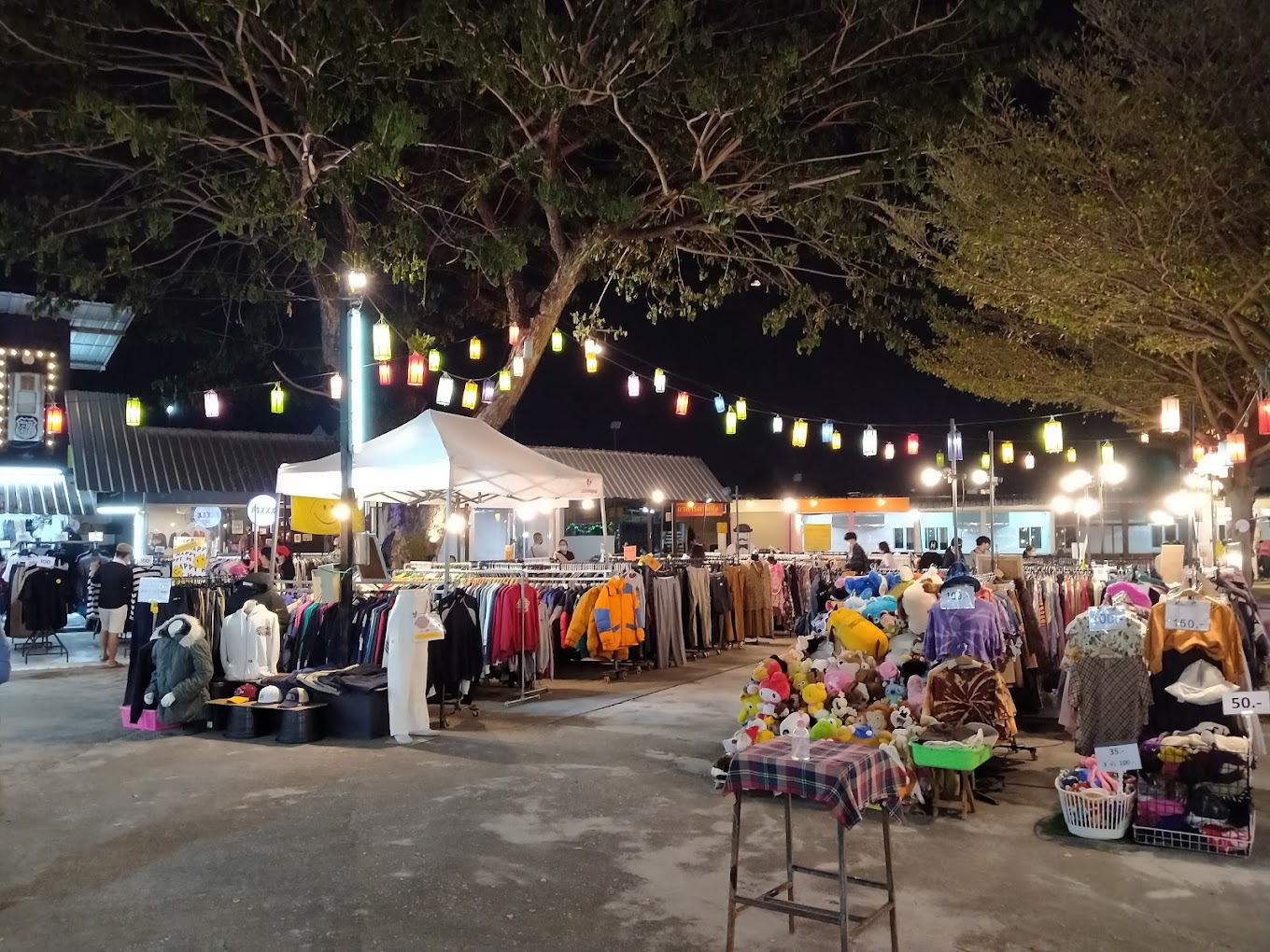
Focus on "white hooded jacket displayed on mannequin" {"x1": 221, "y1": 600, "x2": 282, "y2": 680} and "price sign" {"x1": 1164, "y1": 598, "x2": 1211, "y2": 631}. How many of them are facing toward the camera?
2

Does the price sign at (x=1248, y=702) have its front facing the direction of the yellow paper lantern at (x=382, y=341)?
no

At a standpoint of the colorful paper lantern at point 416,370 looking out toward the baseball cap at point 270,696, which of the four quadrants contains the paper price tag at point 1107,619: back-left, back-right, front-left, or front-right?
front-left

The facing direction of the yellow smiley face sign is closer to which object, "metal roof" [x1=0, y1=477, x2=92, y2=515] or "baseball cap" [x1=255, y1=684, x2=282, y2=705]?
the baseball cap

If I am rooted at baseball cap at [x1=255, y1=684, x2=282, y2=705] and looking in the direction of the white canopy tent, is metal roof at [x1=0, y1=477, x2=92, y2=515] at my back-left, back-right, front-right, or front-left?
front-left

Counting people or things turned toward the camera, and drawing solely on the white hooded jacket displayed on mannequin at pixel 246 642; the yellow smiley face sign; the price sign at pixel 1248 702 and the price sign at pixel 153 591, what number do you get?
4

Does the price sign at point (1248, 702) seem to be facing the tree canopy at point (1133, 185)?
no

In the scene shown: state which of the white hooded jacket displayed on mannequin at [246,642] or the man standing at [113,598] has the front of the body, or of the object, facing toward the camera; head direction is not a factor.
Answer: the white hooded jacket displayed on mannequin

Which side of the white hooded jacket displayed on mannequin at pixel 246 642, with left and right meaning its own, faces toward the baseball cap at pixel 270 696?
front

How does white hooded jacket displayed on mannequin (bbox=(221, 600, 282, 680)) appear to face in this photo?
toward the camera

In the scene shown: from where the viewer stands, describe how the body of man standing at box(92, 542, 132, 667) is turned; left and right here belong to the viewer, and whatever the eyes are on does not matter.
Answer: facing away from the viewer and to the right of the viewer

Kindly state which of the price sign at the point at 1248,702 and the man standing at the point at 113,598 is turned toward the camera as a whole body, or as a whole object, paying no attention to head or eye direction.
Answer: the price sign

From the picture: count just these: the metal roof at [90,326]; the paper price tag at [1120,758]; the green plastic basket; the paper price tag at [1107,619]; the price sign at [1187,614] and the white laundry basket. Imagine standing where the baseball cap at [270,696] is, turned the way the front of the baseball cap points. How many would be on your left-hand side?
5

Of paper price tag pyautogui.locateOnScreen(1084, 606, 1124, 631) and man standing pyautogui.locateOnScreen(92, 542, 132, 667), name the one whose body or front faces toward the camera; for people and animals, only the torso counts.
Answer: the paper price tag

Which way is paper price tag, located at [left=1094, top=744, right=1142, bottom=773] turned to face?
toward the camera

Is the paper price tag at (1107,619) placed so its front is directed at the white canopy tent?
no

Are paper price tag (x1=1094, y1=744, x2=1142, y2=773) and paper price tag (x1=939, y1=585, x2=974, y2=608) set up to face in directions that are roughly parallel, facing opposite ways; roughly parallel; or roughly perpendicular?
roughly parallel

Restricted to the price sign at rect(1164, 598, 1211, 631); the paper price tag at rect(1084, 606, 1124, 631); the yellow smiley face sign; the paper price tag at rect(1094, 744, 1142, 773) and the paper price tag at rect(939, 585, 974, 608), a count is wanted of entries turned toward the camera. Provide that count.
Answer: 5

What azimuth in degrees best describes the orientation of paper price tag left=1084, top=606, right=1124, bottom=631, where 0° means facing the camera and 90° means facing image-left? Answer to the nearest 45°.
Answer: approximately 0°
